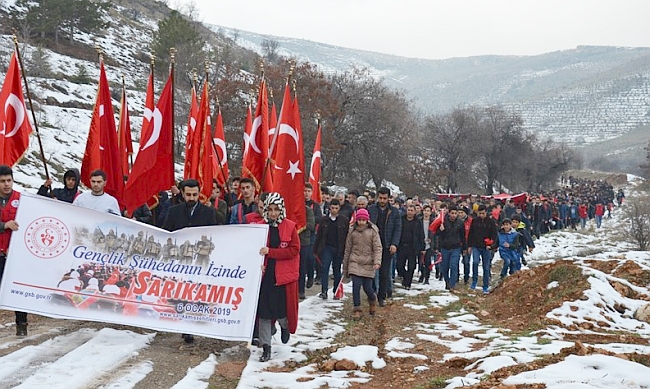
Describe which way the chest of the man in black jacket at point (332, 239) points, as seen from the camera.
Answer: toward the camera

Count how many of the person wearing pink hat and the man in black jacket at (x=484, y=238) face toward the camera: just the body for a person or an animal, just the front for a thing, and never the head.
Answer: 2

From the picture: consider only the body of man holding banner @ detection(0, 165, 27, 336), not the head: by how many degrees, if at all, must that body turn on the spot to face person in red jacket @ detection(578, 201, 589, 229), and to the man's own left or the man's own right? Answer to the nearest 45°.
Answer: approximately 135° to the man's own left

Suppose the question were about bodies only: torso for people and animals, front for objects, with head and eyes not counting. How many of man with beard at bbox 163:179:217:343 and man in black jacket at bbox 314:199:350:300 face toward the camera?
2

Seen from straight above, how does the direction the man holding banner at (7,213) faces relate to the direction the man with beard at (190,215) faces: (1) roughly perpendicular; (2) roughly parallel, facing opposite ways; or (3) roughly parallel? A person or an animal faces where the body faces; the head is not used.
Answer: roughly parallel

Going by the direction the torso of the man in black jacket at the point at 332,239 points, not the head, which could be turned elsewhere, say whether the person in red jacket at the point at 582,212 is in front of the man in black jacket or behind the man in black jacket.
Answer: behind

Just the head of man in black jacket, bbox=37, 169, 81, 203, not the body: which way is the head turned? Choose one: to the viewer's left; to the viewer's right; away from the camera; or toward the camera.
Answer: toward the camera

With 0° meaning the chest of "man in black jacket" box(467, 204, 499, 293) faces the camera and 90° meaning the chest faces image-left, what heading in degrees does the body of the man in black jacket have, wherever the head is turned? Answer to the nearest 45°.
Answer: approximately 0°

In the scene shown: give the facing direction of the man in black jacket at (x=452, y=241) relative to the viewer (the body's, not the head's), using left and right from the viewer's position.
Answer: facing the viewer

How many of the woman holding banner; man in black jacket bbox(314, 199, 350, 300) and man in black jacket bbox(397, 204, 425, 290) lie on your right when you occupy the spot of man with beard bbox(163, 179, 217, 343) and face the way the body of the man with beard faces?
0

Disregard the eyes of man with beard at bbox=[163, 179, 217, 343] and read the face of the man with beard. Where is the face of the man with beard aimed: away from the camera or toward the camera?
toward the camera

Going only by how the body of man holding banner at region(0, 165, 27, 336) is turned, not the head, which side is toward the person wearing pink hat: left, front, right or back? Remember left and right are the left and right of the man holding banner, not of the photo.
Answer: left

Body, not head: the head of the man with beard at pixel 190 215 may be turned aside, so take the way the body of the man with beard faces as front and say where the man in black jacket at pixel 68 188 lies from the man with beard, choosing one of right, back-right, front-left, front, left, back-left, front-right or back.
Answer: back-right

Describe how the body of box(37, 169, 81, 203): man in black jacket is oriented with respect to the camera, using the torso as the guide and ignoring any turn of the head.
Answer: toward the camera

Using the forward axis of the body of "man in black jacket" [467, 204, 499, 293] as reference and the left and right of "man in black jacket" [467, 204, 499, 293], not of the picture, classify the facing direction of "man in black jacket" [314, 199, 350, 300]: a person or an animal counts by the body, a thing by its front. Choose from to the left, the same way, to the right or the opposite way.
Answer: the same way

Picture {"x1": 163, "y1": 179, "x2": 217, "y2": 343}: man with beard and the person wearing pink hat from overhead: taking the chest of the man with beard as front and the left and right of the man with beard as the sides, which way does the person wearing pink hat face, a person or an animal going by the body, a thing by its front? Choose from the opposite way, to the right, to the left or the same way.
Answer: the same way

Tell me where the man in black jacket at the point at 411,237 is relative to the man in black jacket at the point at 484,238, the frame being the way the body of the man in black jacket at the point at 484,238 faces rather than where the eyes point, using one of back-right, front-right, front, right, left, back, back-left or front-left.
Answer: front-right

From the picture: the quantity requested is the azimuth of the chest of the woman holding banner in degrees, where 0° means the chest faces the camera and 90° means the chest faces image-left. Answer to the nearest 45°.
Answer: approximately 45°

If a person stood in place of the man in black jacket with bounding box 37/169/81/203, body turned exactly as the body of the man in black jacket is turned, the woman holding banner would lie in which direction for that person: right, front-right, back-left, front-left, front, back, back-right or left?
front-left
